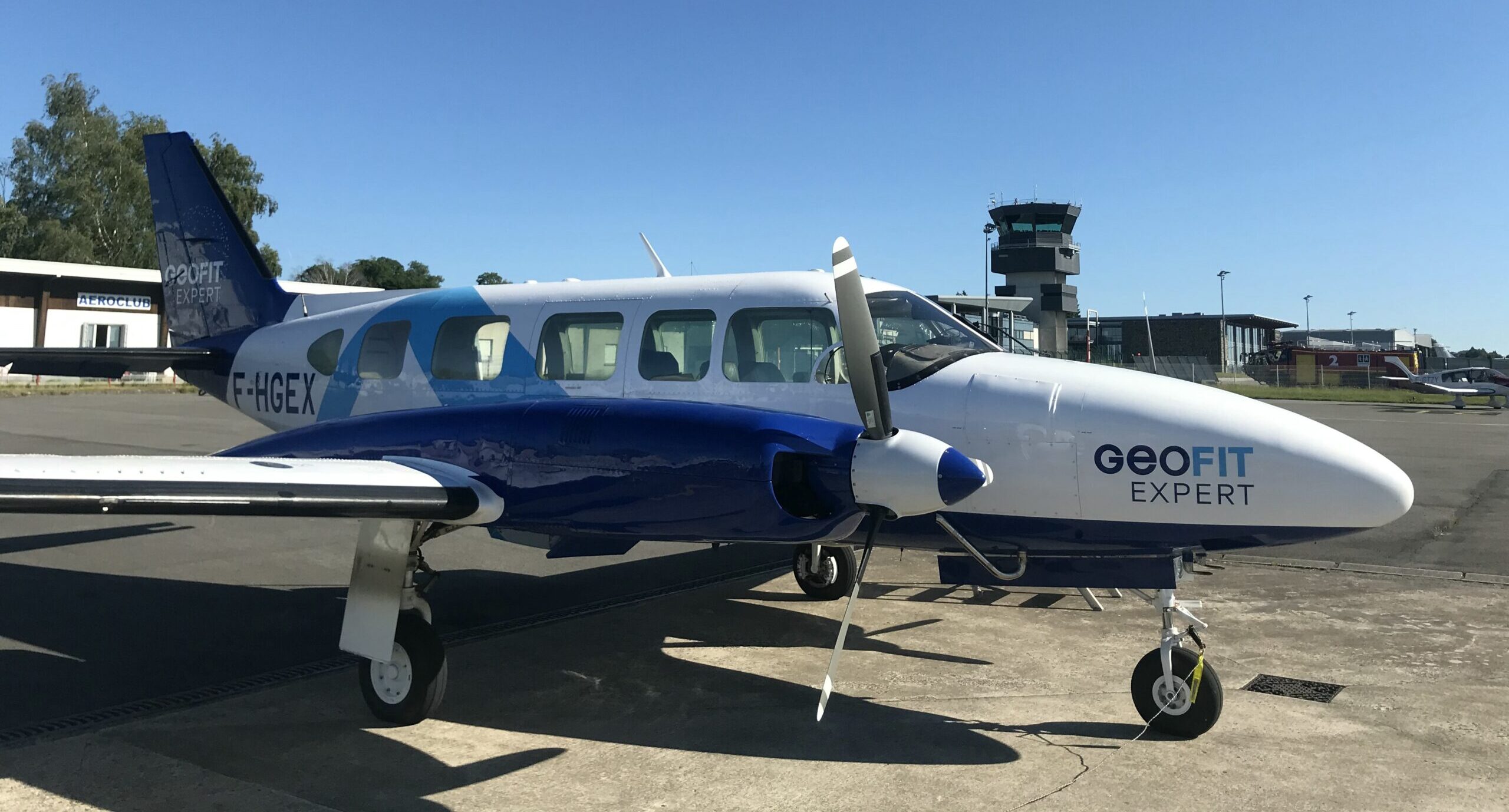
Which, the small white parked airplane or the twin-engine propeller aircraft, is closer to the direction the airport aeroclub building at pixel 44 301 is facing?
the twin-engine propeller aircraft

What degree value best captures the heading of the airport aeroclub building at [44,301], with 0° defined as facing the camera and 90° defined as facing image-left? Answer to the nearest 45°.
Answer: approximately 0°

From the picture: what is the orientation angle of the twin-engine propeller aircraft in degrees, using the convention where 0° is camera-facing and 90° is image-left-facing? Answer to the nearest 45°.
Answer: approximately 315°

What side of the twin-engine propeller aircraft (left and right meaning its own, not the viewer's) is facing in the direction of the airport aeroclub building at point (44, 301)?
back

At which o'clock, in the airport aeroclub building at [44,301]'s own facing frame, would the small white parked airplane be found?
The small white parked airplane is roughly at 10 o'clock from the airport aeroclub building.

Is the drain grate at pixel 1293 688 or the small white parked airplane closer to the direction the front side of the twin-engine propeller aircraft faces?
the drain grate

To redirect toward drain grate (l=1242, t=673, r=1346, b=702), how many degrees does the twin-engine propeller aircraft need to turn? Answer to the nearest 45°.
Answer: approximately 45° to its left

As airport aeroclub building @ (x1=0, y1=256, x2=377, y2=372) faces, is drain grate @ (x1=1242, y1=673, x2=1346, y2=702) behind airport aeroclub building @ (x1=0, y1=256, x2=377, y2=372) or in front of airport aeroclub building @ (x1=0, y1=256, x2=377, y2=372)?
in front
